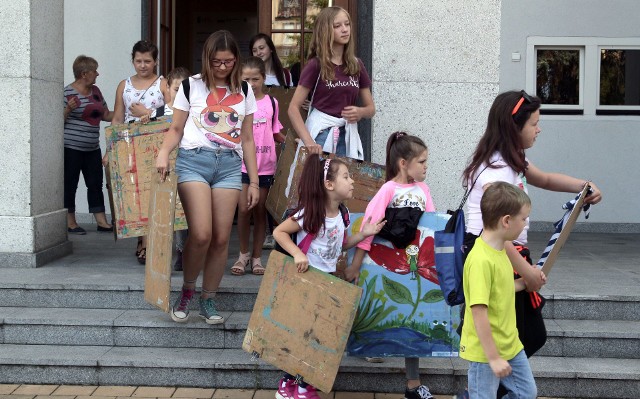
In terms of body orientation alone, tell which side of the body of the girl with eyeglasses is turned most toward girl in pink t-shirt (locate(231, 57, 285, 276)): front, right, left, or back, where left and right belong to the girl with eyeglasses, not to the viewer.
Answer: back

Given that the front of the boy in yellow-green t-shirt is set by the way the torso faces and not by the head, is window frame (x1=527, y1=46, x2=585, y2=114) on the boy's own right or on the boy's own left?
on the boy's own left

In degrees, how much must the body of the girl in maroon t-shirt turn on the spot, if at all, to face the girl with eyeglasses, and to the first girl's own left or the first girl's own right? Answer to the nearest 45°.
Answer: approximately 90° to the first girl's own right
